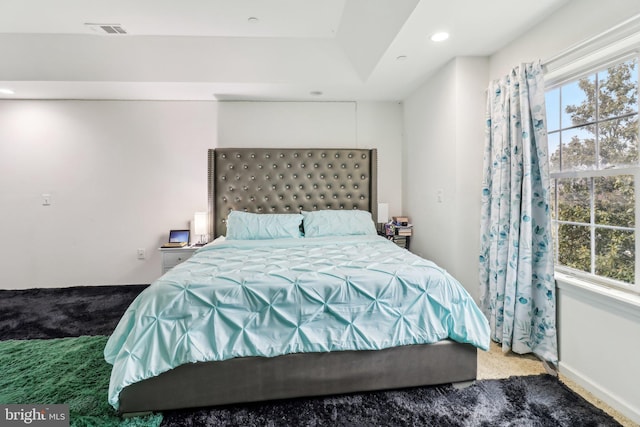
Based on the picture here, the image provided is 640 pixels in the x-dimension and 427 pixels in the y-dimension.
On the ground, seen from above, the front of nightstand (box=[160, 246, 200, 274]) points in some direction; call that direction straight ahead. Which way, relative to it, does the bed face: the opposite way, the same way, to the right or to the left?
the same way

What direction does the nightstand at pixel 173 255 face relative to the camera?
toward the camera

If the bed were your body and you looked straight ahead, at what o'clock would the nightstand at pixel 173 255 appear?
The nightstand is roughly at 5 o'clock from the bed.

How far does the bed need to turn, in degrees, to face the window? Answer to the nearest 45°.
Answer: approximately 90° to its left

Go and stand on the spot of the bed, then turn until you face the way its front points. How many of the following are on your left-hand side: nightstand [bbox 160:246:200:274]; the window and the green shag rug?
1

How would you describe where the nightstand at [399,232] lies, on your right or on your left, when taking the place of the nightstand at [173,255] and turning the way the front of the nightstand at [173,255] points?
on your left

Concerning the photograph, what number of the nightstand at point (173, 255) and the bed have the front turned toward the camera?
2

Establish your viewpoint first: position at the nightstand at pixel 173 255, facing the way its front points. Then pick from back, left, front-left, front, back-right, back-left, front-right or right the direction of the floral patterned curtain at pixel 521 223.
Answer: front-left

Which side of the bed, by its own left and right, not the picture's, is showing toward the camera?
front

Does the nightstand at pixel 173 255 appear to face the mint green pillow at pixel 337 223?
no

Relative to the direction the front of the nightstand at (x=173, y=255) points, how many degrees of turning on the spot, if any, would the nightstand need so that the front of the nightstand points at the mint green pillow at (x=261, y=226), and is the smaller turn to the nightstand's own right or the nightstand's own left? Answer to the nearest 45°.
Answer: approximately 45° to the nightstand's own left

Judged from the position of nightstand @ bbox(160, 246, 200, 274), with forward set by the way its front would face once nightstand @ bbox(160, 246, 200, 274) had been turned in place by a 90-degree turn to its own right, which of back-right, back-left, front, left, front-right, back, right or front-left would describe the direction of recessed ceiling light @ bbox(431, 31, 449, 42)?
back-left
